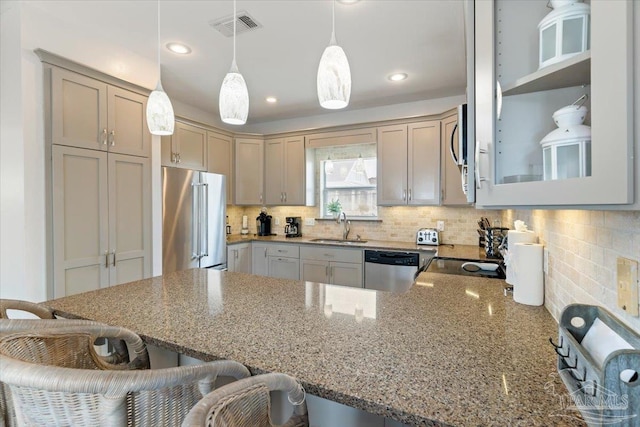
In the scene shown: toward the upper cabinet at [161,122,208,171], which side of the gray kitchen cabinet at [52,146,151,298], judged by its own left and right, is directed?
left

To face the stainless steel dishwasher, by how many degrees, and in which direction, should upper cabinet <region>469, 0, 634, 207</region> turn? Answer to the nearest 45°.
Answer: approximately 90° to its right

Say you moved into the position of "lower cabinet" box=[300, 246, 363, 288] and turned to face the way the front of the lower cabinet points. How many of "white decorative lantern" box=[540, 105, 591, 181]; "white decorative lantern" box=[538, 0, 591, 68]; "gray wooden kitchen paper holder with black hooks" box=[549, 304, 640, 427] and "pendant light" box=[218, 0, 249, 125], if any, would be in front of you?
4

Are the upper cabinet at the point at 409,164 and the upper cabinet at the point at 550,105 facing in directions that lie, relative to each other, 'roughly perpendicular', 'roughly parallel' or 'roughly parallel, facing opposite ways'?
roughly perpendicular

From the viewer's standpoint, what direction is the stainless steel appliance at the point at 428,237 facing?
toward the camera

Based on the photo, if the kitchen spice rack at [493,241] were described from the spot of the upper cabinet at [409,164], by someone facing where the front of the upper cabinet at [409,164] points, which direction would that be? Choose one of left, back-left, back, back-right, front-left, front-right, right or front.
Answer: front-left

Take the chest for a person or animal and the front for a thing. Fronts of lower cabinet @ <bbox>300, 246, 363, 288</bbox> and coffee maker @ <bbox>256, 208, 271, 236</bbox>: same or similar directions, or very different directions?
same or similar directions

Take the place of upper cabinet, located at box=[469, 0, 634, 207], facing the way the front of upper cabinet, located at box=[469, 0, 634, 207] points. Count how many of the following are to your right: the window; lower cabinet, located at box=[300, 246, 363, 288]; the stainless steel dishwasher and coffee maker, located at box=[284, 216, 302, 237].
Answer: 4

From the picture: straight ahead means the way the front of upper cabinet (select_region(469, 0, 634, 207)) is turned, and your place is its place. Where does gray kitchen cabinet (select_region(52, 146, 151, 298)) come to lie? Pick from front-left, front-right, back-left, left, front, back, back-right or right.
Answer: front-right

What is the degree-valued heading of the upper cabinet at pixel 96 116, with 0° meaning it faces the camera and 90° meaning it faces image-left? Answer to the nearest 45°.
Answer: approximately 315°

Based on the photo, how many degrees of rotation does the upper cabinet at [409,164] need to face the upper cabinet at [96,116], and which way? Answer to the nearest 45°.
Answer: approximately 45° to its right

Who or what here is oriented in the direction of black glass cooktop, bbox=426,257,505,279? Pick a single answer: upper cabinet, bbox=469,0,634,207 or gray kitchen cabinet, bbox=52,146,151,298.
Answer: the gray kitchen cabinet

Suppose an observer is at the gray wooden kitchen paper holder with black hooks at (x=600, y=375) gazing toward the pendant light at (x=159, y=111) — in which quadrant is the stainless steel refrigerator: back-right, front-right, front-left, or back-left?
front-right

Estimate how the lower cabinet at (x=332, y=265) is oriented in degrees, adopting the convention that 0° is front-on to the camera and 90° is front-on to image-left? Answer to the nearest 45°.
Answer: approximately 0°

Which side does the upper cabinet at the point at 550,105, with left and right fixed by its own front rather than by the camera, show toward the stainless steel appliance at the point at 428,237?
right

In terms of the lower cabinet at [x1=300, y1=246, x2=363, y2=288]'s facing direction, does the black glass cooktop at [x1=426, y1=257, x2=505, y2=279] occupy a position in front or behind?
in front
